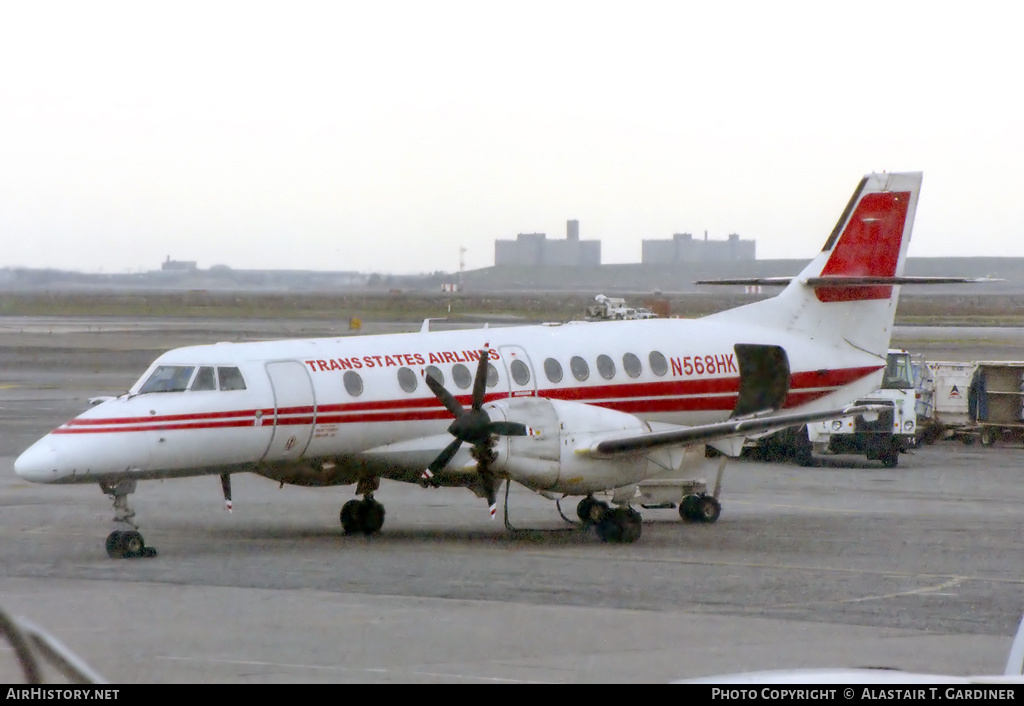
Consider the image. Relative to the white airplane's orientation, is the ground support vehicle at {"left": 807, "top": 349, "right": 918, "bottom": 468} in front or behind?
behind

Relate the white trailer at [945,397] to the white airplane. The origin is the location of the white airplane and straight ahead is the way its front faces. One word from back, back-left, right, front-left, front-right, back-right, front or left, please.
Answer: back

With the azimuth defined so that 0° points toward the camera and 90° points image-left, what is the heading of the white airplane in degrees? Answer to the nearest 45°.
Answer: approximately 45°
